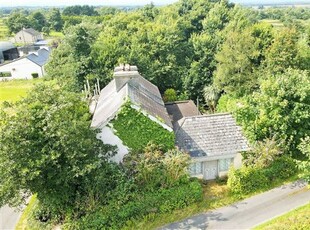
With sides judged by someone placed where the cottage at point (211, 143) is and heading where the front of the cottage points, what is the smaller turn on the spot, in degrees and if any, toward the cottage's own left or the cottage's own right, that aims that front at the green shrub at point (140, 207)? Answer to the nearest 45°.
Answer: approximately 45° to the cottage's own right

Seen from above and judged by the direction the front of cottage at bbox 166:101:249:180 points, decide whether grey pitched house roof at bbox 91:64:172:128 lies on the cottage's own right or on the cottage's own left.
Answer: on the cottage's own right

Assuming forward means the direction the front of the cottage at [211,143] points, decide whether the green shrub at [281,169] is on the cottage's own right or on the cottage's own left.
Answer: on the cottage's own left

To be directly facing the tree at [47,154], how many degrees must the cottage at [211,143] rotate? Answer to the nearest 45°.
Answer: approximately 45° to its right

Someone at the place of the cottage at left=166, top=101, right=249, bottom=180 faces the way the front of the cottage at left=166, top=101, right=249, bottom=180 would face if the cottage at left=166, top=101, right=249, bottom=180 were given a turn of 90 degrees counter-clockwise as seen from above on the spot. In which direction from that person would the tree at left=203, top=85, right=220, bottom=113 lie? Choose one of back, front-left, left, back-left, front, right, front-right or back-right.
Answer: left

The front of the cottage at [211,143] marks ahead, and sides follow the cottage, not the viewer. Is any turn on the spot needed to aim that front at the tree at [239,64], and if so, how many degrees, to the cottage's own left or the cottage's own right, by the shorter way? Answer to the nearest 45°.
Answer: approximately 180°

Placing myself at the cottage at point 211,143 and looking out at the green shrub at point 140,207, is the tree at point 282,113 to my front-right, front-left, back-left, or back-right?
back-left

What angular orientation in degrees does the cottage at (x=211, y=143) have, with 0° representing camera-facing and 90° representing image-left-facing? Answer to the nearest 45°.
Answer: approximately 0°

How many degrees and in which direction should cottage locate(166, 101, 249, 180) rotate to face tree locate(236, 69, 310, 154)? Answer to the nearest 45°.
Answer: approximately 90° to its left

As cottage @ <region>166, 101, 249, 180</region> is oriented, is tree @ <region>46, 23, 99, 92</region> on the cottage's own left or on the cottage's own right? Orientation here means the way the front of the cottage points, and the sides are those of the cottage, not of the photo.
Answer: on the cottage's own right

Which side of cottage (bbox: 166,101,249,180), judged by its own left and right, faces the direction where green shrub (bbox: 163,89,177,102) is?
back

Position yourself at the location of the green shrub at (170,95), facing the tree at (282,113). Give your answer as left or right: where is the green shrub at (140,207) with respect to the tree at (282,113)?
right
